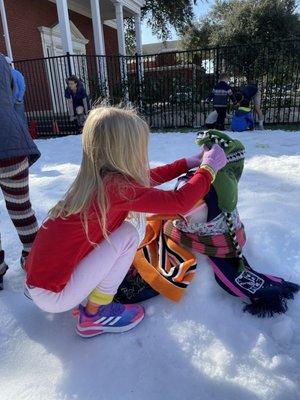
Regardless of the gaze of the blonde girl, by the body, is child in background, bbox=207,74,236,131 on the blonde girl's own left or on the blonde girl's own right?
on the blonde girl's own left

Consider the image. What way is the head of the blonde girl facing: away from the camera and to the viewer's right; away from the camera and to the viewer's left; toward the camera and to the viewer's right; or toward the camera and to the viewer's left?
away from the camera and to the viewer's right

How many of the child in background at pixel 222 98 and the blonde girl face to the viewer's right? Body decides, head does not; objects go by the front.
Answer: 1

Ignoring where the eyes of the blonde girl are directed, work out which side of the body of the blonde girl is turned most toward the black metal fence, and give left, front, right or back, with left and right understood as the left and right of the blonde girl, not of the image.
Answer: left

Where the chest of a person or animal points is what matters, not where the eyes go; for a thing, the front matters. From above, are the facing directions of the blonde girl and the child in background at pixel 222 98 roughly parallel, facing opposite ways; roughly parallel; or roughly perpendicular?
roughly perpendicular

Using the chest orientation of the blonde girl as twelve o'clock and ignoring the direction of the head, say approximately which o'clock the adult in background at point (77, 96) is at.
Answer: The adult in background is roughly at 9 o'clock from the blonde girl.

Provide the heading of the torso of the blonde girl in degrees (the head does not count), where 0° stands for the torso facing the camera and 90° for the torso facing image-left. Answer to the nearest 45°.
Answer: approximately 270°
